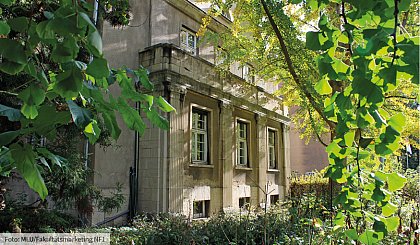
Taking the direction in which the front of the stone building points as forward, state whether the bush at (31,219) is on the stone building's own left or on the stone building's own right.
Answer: on the stone building's own right

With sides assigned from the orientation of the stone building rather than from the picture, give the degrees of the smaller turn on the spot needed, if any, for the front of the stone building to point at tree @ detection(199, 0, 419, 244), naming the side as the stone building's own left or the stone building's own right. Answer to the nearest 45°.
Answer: approximately 45° to the stone building's own right

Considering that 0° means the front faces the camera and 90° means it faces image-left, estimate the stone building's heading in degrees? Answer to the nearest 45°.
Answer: approximately 315°
